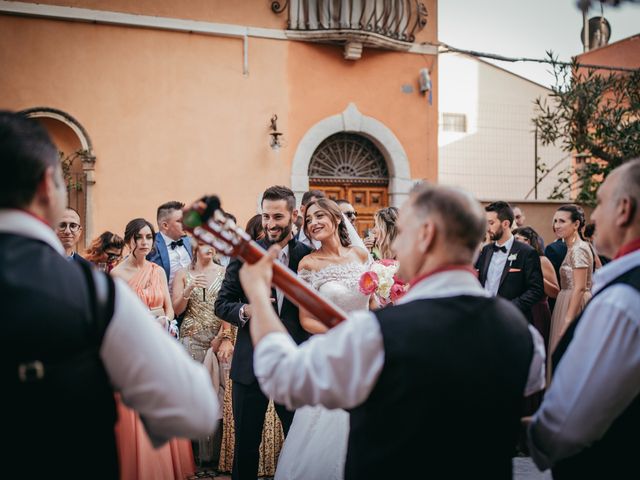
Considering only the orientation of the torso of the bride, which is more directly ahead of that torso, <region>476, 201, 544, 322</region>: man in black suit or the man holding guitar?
the man holding guitar

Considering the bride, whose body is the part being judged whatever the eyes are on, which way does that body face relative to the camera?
toward the camera

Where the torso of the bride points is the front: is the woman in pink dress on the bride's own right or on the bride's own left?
on the bride's own right

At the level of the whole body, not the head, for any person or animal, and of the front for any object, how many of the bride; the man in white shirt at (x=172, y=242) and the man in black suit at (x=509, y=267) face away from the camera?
0

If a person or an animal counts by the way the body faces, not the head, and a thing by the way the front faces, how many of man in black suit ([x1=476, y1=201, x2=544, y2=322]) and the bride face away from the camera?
0

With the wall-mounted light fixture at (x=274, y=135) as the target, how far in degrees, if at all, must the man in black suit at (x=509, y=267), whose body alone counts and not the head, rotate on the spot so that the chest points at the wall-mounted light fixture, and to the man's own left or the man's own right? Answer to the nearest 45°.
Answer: approximately 90° to the man's own right

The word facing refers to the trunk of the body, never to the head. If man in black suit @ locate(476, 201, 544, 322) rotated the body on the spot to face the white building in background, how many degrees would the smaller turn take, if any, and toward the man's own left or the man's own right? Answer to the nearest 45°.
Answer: approximately 135° to the man's own right

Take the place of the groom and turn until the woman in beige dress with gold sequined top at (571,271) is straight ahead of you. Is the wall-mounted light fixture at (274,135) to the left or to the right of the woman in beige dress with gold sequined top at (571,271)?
left

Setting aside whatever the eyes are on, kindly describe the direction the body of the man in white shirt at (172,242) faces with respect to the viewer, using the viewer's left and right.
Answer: facing the viewer and to the right of the viewer

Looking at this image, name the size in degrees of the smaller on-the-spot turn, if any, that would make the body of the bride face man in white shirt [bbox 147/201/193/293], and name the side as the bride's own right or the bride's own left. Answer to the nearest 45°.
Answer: approximately 135° to the bride's own right

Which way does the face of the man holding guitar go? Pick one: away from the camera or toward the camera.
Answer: away from the camera

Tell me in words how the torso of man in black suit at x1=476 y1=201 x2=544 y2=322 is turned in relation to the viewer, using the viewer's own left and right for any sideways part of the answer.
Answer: facing the viewer and to the left of the viewer

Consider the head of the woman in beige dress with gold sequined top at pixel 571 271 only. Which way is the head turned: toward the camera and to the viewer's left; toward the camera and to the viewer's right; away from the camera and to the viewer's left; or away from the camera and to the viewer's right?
toward the camera and to the viewer's left

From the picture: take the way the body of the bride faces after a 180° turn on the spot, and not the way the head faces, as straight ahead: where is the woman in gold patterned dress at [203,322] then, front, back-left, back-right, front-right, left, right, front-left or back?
front-left

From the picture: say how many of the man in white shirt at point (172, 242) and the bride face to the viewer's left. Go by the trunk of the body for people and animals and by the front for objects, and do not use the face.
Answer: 0
